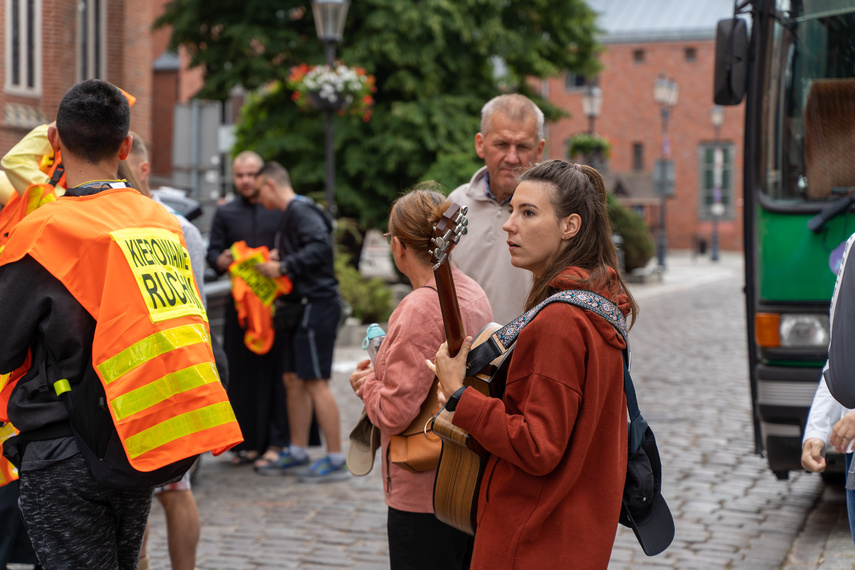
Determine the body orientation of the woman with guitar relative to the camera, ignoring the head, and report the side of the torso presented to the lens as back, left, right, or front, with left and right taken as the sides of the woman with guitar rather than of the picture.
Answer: left

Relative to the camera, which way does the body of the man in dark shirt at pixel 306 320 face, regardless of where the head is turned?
to the viewer's left

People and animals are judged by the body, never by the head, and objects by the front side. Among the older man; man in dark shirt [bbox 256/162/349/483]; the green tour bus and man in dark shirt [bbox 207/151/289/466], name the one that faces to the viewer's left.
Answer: man in dark shirt [bbox 256/162/349/483]

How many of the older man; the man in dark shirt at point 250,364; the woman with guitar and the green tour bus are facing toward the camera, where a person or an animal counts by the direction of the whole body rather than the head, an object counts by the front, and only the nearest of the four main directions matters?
3

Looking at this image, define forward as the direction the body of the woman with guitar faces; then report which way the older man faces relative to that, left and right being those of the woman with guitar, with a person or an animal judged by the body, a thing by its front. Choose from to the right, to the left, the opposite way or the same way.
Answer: to the left

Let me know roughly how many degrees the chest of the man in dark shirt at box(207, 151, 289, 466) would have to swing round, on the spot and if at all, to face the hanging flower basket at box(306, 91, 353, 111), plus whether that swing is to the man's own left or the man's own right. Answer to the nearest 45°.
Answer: approximately 180°

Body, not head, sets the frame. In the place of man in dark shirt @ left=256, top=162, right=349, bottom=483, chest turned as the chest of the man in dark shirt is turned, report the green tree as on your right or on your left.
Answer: on your right

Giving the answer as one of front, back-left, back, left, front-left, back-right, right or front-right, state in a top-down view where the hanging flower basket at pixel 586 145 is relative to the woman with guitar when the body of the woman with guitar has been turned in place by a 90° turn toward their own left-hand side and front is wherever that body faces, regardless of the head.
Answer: back
